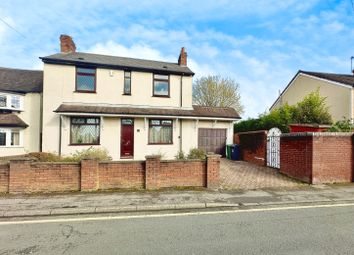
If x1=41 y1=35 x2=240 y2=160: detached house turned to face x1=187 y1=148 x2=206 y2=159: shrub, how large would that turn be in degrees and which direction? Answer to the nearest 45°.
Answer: approximately 45° to its left

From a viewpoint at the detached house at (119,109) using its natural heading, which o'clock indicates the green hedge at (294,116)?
The green hedge is roughly at 9 o'clock from the detached house.

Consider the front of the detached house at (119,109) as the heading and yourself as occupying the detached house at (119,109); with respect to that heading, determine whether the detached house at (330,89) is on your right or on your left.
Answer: on your left

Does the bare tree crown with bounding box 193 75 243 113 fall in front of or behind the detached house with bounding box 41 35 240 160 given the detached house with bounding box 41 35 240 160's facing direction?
behind

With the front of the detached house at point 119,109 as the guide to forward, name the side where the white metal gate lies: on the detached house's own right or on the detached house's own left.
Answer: on the detached house's own left

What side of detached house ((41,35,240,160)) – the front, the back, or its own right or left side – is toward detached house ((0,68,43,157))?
right

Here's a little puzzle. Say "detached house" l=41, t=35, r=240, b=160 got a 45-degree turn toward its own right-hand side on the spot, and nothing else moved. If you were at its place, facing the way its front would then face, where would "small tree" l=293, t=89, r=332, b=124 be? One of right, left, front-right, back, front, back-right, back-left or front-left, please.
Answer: back-left

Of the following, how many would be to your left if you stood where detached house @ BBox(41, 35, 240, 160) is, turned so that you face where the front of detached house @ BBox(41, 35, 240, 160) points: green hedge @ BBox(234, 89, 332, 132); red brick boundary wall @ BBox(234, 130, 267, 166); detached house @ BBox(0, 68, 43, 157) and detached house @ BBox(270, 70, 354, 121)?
3

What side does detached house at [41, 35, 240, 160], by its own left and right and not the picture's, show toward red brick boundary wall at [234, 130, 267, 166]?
left

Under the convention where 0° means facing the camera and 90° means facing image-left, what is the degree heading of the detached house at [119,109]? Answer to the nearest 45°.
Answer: approximately 0°

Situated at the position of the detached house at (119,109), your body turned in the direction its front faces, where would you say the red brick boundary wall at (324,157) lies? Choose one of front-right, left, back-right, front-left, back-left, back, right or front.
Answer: front-left

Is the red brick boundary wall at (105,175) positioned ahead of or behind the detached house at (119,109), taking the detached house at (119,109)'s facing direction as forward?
ahead
